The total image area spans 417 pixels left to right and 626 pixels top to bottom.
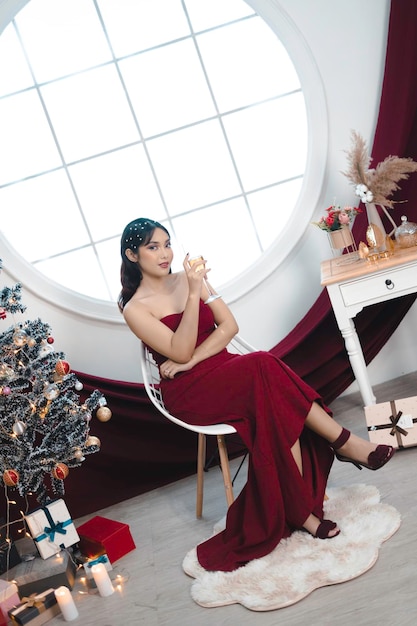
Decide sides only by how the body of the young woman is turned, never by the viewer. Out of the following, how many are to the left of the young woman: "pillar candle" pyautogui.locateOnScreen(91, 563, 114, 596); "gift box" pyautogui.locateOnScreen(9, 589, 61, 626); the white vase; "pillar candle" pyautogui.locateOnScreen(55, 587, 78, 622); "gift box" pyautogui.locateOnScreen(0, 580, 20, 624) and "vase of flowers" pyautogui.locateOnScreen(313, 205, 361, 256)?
2

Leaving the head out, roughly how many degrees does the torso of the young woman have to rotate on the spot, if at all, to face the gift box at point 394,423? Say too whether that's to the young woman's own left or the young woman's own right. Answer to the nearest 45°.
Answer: approximately 90° to the young woman's own left

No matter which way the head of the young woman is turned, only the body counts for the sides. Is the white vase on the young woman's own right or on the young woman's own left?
on the young woman's own left

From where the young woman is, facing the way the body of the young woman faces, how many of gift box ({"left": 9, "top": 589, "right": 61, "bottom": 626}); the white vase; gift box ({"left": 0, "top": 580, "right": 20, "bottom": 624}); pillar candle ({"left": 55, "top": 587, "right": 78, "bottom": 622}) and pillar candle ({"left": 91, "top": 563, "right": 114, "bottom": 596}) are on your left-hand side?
1

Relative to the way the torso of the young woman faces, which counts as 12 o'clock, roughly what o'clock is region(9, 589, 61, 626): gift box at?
The gift box is roughly at 4 o'clock from the young woman.

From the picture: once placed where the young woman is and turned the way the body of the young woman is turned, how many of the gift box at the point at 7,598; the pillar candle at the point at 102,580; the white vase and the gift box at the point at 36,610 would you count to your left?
1

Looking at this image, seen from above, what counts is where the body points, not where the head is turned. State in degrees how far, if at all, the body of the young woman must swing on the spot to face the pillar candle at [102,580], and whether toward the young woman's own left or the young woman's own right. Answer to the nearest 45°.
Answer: approximately 135° to the young woman's own right

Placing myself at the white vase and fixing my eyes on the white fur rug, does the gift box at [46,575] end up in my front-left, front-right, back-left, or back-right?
front-right

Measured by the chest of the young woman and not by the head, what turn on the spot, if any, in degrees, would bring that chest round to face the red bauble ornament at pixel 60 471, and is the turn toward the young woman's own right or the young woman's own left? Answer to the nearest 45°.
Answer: approximately 135° to the young woman's own right

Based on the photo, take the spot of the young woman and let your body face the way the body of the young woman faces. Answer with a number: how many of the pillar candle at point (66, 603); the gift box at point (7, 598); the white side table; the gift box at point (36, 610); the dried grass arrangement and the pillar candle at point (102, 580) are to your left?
2

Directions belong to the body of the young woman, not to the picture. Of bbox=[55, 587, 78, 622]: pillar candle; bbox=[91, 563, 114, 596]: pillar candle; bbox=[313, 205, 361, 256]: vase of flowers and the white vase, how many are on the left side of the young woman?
2
